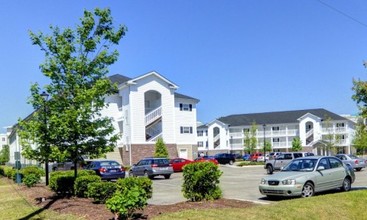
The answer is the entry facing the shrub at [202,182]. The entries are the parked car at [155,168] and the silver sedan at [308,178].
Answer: the silver sedan

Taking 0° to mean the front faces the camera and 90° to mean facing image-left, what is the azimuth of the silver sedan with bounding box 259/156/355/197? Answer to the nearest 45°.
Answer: approximately 45°

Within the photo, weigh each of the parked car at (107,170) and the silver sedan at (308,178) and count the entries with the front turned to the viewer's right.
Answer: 0

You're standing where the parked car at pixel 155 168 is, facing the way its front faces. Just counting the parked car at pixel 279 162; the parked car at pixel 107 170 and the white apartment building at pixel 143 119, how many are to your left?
1

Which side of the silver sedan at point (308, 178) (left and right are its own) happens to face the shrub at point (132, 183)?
front
